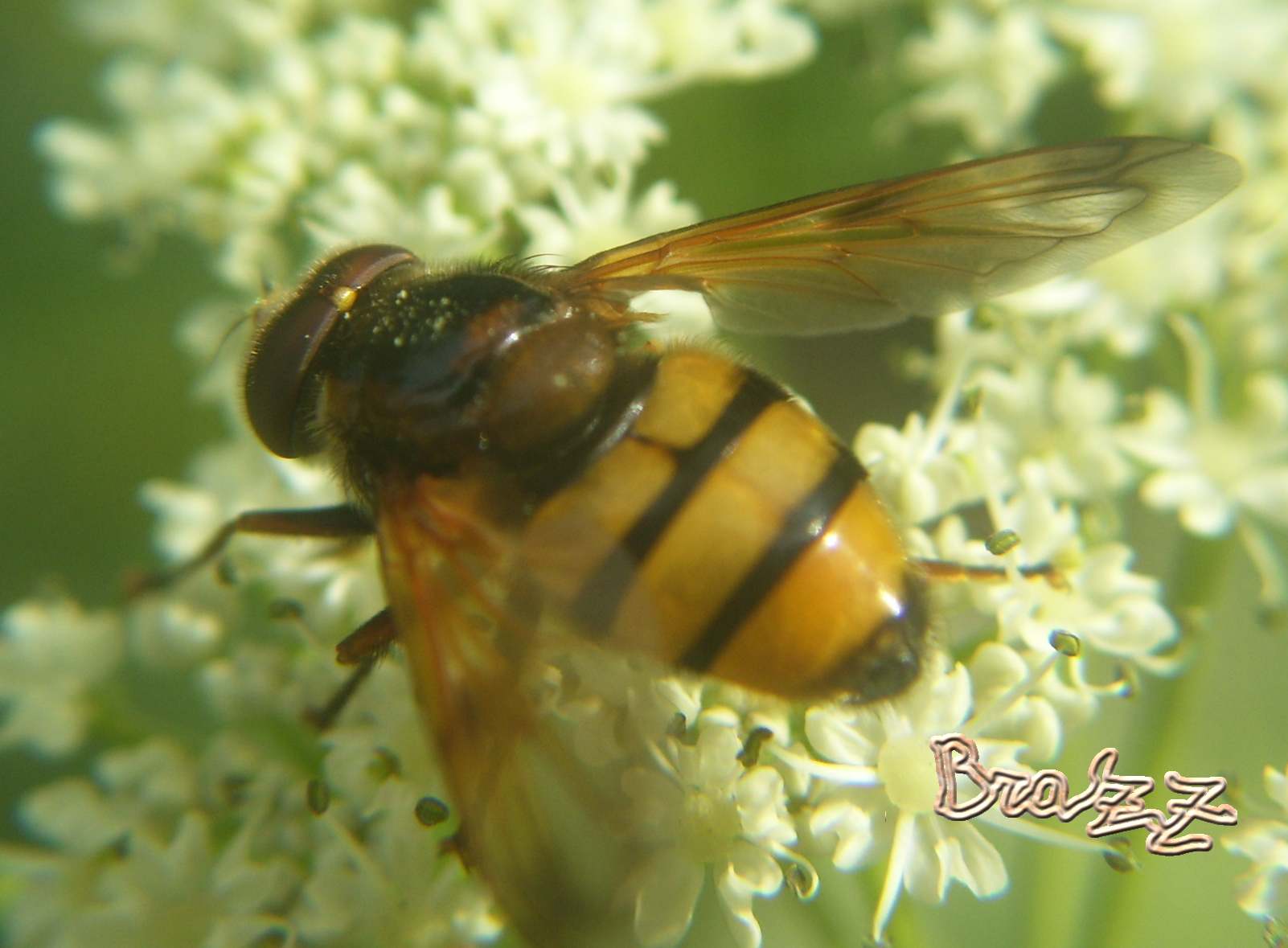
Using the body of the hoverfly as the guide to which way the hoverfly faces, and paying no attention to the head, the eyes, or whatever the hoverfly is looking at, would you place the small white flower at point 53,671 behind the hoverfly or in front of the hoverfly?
in front

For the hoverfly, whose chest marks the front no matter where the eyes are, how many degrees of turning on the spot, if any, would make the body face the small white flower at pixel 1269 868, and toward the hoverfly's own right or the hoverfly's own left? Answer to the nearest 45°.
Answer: approximately 135° to the hoverfly's own right

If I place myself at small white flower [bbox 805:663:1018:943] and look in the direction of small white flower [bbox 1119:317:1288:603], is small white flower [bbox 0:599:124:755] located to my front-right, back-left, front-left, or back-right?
back-left

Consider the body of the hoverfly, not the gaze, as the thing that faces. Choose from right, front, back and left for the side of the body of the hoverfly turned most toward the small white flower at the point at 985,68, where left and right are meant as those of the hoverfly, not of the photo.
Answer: right

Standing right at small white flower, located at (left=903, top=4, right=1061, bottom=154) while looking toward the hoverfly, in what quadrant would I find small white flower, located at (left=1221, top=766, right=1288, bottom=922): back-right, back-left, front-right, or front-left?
front-left

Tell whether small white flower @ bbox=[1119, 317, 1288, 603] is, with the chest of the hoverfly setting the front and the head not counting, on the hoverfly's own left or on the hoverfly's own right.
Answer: on the hoverfly's own right

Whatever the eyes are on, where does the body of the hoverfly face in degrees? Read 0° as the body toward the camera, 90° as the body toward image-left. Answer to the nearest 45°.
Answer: approximately 135°

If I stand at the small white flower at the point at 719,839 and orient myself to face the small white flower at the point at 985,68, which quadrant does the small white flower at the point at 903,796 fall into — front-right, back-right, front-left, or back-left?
front-right
